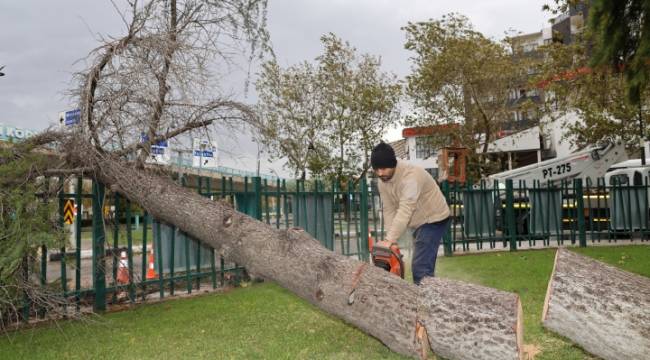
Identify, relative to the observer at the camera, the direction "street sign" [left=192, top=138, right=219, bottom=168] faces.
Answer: facing the viewer

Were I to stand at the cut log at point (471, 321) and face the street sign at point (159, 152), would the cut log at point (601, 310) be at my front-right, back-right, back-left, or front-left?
back-right

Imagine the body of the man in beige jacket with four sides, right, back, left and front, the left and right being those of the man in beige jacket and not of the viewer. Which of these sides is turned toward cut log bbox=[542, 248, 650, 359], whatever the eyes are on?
left

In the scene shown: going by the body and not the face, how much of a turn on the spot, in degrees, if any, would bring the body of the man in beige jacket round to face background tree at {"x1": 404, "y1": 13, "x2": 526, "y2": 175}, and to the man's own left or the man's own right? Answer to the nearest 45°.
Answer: approximately 135° to the man's own right

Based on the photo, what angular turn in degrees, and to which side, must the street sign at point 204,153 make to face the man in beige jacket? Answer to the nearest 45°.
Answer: approximately 45° to its left

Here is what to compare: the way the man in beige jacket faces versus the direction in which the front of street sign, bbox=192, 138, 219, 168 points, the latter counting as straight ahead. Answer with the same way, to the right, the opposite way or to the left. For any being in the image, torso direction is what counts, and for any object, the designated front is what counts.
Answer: to the right

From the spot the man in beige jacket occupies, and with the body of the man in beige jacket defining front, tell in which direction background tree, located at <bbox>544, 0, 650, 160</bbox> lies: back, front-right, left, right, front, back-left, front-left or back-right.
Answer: back

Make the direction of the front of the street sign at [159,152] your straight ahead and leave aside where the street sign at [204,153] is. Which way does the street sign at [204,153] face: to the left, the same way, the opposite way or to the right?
the same way

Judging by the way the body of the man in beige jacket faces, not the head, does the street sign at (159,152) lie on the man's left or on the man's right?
on the man's right

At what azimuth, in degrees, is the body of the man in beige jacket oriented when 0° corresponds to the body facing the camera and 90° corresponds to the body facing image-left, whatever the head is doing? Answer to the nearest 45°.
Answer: approximately 45°

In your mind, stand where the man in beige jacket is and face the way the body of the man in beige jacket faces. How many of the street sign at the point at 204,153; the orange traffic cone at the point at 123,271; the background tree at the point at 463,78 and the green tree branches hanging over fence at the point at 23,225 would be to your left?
0

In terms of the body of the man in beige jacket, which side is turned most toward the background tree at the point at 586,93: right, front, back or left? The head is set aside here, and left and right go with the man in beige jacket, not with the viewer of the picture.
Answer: back

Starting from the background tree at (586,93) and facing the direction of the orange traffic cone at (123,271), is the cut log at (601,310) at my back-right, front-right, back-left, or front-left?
front-left

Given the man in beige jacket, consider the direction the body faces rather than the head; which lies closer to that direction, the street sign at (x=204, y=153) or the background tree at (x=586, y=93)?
the street sign

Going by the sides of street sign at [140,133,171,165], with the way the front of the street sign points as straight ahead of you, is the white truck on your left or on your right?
on your left

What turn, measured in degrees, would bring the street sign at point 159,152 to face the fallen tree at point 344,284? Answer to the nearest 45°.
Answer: approximately 45° to its left

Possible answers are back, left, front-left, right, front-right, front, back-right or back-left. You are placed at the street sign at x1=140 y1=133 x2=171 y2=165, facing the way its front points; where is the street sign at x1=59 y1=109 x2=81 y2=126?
right
